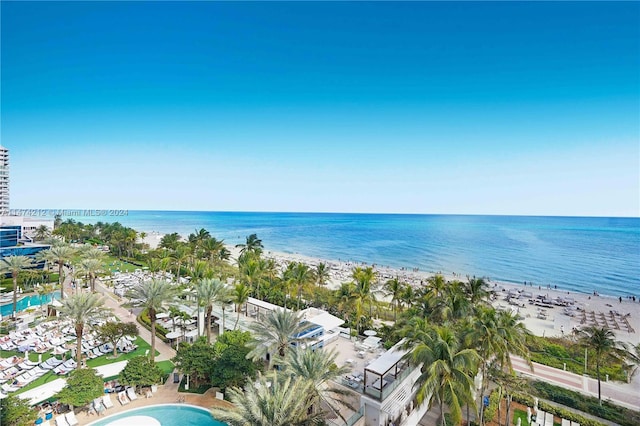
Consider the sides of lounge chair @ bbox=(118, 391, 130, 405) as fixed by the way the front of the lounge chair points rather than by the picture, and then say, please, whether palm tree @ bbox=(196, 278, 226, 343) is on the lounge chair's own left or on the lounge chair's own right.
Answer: on the lounge chair's own left

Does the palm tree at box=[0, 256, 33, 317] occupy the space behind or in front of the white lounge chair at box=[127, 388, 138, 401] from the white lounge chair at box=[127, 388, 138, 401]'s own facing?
behind

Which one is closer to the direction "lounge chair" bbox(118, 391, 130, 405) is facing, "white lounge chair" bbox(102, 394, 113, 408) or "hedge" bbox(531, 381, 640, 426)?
the hedge

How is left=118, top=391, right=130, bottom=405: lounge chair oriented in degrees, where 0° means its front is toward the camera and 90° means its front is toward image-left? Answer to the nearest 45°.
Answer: approximately 315°

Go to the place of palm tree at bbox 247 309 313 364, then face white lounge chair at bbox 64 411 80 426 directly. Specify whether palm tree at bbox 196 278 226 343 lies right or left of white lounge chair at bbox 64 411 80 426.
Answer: right
